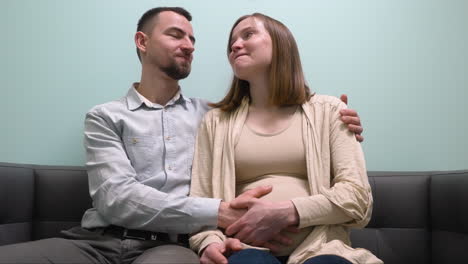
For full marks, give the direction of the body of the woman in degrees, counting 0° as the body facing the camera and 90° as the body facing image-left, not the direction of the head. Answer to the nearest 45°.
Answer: approximately 0°

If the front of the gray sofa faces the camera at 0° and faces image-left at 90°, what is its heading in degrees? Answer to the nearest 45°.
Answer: approximately 0°
